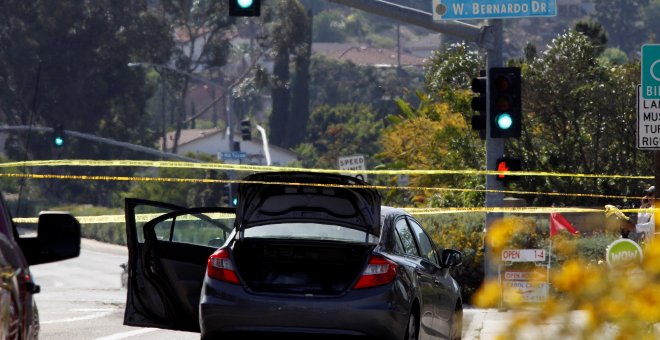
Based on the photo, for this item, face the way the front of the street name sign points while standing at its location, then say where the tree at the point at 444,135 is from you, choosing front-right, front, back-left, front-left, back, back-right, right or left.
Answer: back

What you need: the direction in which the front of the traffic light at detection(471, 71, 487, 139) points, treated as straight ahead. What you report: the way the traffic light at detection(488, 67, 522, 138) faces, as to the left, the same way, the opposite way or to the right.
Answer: to the left

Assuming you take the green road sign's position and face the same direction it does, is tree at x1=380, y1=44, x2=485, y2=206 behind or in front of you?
behind

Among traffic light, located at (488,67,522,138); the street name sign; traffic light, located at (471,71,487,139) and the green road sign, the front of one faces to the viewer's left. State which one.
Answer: traffic light, located at (471,71,487,139)

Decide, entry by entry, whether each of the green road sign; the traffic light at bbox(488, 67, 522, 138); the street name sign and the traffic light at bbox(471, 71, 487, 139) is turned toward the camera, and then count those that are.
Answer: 3

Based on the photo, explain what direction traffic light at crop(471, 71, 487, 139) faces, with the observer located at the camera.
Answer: facing to the left of the viewer

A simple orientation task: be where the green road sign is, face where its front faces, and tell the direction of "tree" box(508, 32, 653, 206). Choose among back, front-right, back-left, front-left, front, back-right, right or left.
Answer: back

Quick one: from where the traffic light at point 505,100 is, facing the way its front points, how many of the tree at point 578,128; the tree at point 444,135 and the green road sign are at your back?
2

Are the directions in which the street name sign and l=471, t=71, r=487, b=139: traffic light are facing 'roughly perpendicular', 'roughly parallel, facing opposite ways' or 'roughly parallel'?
roughly perpendicular

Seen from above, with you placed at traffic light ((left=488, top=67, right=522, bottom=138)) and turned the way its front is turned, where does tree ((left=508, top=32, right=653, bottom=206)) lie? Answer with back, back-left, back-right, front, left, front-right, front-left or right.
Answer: back

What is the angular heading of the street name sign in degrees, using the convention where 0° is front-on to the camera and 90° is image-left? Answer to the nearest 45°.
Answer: approximately 0°
